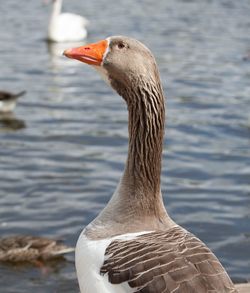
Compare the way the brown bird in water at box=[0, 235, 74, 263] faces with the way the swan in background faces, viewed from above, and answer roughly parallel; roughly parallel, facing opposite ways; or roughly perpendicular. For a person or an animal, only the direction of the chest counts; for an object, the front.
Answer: roughly parallel

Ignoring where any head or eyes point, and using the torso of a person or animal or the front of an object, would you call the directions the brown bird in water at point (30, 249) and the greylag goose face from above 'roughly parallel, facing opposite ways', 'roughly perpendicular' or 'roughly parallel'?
roughly parallel

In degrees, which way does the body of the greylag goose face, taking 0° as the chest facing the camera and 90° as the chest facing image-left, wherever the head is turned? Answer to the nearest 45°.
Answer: approximately 90°

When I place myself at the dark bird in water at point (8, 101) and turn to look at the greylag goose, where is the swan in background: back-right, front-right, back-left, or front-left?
back-left

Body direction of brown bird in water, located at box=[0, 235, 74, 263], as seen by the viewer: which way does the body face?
to the viewer's left

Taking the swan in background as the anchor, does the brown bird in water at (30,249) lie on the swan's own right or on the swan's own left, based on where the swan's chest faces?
on the swan's own left

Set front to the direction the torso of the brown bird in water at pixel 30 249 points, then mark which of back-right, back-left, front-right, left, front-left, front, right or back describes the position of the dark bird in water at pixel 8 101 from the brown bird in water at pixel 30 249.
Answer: right

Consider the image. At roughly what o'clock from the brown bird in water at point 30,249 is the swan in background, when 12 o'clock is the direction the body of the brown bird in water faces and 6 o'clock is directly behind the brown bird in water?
The swan in background is roughly at 3 o'clock from the brown bird in water.

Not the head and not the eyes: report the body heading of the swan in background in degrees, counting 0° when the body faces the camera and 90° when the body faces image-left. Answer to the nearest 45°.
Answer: approximately 90°
